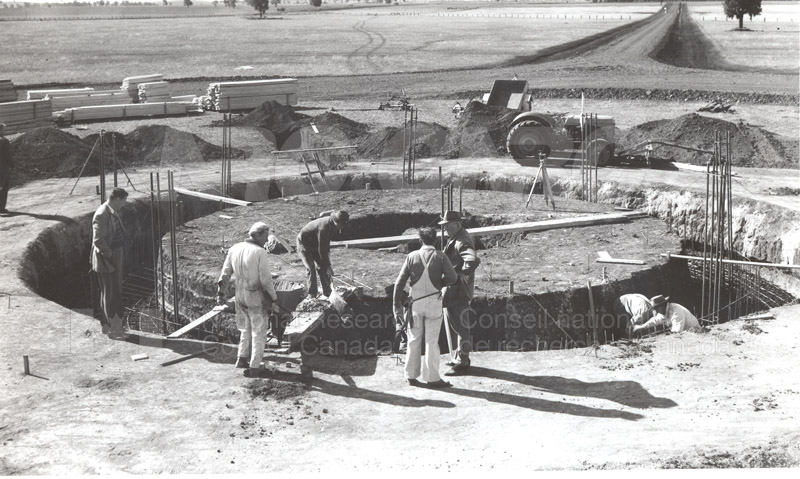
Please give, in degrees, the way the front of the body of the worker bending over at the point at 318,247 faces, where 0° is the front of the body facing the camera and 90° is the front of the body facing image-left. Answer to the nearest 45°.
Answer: approximately 270°

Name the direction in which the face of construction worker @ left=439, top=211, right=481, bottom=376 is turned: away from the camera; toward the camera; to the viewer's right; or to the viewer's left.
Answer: to the viewer's left

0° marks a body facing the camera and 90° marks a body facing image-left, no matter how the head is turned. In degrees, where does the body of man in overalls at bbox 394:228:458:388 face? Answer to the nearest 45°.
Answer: approximately 180°

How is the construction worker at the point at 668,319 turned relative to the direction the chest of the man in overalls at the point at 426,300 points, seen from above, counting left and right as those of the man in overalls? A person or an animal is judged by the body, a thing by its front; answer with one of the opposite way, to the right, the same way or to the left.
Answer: to the left

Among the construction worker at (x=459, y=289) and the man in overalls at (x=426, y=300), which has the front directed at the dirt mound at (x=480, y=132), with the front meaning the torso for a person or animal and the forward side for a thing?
the man in overalls

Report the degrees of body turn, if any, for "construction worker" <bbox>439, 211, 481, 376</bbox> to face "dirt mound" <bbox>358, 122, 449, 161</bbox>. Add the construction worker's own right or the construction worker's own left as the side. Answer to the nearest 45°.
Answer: approximately 90° to the construction worker's own right

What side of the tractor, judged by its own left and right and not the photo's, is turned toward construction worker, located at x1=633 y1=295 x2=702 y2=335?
right

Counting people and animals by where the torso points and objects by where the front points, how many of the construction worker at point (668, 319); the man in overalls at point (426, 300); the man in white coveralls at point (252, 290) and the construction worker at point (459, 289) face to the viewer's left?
2

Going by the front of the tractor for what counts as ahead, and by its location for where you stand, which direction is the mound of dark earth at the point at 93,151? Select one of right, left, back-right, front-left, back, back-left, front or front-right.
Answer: back

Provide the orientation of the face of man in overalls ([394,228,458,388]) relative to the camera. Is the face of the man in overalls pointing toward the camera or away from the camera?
away from the camera

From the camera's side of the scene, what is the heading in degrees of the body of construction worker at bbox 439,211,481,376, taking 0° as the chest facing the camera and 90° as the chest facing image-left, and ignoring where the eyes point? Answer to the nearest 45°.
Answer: approximately 90°

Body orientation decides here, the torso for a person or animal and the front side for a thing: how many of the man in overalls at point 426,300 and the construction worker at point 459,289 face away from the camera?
1

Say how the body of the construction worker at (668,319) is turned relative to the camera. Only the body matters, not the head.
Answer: to the viewer's left

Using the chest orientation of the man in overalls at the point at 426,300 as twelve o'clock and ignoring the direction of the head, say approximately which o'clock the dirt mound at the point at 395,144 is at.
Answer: The dirt mound is roughly at 12 o'clock from the man in overalls.
